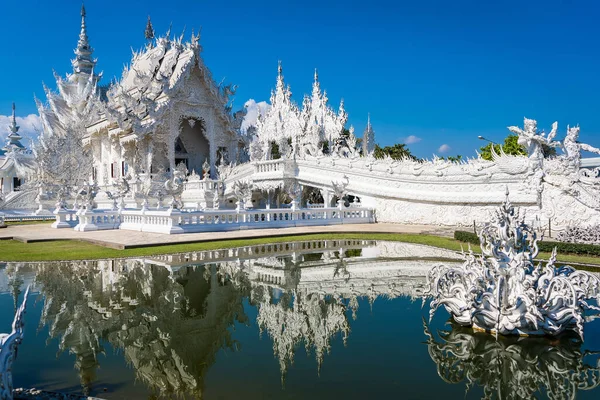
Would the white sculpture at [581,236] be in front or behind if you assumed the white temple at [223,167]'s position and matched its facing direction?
in front

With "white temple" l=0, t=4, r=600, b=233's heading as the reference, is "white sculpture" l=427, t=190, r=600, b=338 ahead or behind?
ahead

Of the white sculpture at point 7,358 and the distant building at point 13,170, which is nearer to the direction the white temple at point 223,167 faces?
the white sculpture

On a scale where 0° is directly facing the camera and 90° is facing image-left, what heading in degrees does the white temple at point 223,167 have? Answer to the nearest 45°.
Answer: approximately 315°

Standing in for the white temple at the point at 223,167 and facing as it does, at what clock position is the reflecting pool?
The reflecting pool is roughly at 1 o'clock from the white temple.

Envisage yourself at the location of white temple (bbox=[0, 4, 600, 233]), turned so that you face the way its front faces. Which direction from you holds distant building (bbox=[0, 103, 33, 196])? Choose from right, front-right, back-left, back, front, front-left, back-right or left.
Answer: back
